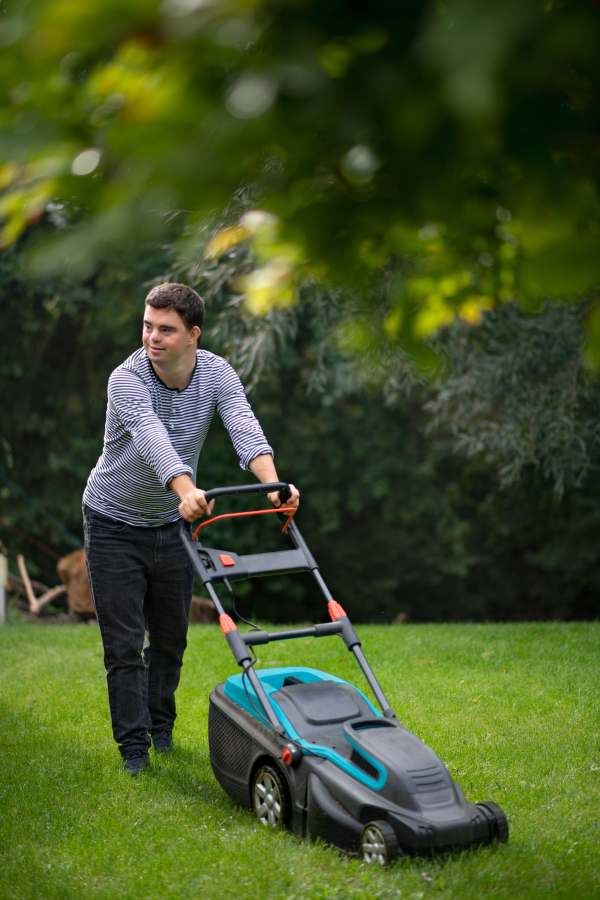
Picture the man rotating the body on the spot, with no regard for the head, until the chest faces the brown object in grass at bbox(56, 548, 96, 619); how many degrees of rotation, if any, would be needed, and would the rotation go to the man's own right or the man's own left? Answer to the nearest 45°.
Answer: approximately 135° to the man's own left

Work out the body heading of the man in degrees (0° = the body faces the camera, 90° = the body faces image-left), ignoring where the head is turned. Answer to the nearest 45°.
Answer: approximately 315°

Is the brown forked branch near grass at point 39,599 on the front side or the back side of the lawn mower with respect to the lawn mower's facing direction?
on the back side

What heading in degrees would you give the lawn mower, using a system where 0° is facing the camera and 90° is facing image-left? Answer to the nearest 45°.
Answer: approximately 315°

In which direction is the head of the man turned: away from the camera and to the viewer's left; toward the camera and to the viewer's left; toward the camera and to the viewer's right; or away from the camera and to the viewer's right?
toward the camera and to the viewer's left
